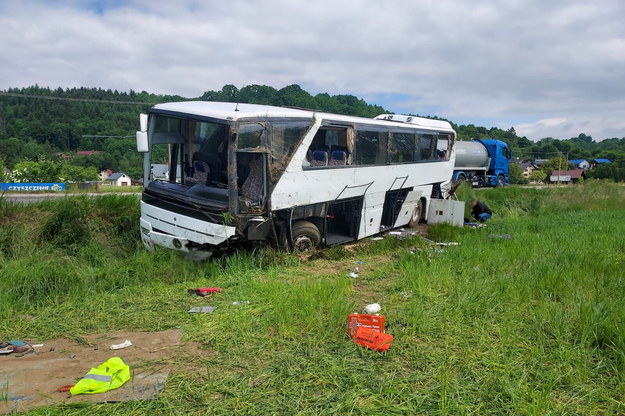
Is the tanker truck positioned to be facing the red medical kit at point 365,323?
no

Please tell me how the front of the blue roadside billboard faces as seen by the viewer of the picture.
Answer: facing the viewer

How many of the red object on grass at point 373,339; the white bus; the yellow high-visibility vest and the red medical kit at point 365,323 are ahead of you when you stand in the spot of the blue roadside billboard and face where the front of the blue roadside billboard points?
4

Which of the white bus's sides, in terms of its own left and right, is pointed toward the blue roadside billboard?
right

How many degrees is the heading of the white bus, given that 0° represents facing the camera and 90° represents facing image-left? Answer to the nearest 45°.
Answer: approximately 45°

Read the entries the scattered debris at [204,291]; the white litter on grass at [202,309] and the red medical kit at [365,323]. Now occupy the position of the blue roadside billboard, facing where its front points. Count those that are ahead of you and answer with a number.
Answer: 3

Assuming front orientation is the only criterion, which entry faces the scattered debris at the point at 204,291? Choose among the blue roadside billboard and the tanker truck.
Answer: the blue roadside billboard

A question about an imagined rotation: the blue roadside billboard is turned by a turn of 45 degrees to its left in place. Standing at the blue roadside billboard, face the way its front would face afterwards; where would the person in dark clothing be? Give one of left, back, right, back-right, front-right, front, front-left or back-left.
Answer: front

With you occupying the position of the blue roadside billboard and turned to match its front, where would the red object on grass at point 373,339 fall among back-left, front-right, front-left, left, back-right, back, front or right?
front

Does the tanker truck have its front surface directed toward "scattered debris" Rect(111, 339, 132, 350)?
no

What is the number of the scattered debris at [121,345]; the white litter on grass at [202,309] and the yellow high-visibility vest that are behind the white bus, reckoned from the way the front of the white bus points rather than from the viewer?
0

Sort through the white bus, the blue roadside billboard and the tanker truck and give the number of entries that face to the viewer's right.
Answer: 1

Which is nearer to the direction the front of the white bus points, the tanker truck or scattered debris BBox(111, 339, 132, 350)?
the scattered debris

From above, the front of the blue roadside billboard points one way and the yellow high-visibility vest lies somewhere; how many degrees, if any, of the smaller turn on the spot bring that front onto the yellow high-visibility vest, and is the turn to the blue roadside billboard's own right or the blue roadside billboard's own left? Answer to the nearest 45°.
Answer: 0° — it already faces it

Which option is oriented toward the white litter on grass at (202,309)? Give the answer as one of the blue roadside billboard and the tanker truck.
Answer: the blue roadside billboard

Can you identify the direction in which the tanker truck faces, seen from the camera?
facing to the right of the viewer

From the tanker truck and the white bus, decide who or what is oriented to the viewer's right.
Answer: the tanker truck

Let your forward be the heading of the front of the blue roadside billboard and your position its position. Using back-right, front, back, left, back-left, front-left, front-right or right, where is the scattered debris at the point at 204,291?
front

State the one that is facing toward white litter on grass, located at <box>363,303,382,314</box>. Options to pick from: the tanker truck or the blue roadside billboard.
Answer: the blue roadside billboard

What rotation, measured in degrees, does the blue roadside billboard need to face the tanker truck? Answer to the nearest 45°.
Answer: approximately 90° to its left

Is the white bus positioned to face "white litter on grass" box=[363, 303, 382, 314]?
no
